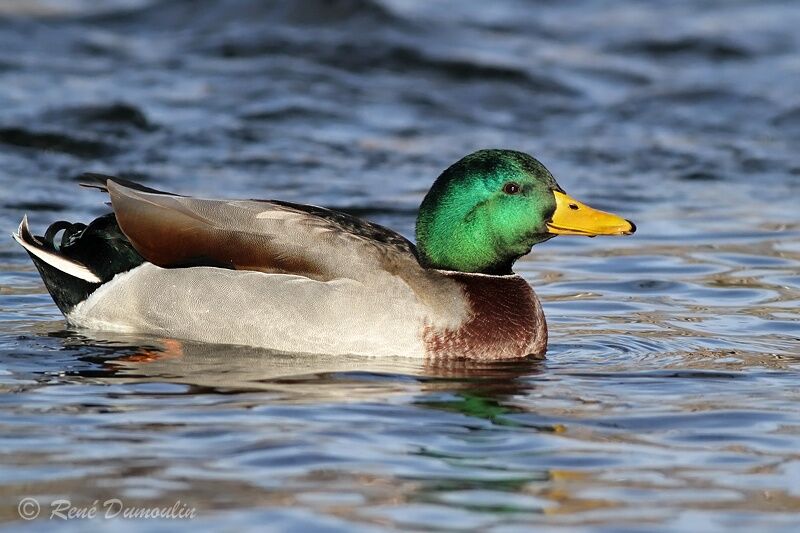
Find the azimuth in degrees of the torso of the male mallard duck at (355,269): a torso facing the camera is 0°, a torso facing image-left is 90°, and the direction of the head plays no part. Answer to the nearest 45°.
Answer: approximately 270°
